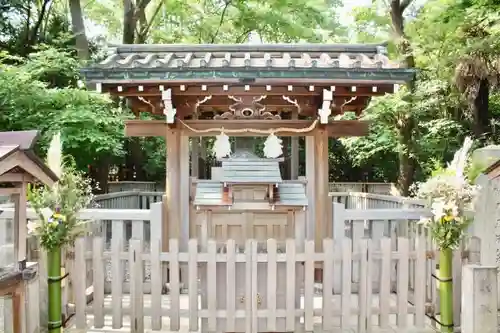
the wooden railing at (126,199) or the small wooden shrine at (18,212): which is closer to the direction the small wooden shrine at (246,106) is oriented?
the small wooden shrine

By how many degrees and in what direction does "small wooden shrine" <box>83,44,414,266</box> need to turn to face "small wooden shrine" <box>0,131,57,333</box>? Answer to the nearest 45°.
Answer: approximately 45° to its right

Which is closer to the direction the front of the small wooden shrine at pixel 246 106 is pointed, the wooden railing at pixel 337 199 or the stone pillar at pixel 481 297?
the stone pillar

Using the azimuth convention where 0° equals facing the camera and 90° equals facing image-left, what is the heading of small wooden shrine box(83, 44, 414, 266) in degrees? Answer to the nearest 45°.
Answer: approximately 0°

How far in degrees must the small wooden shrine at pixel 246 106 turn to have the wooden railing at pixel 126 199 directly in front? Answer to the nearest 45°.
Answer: approximately 135° to its right

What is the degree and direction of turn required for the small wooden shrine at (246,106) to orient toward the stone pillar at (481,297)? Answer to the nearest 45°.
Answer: approximately 45° to its left

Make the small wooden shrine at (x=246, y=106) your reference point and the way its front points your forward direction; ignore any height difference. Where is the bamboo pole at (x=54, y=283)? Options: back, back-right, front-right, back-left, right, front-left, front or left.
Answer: front-right

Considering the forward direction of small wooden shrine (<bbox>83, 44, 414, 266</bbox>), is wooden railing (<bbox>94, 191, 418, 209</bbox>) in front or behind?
behind
